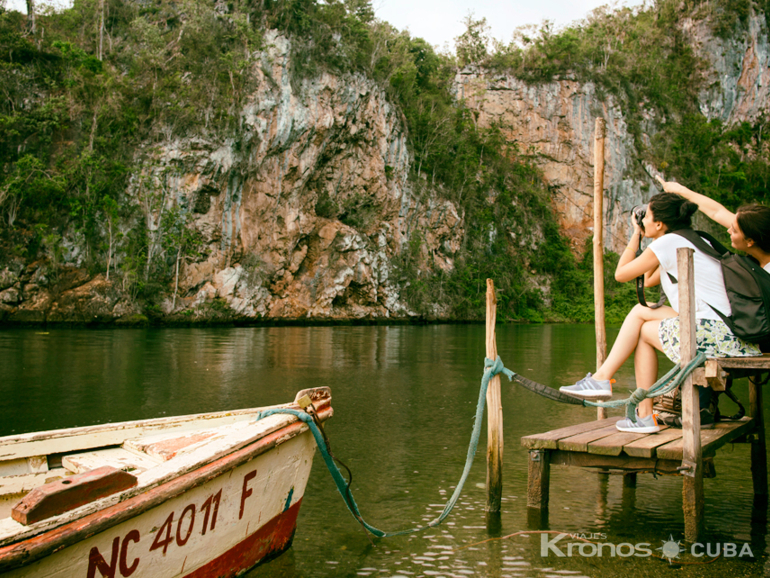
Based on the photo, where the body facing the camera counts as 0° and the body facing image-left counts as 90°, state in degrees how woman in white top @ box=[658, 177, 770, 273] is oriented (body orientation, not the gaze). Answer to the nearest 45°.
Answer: approximately 90°

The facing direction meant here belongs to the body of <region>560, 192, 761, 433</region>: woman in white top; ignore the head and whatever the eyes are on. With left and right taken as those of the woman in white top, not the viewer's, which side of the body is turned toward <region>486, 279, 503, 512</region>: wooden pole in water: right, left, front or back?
front

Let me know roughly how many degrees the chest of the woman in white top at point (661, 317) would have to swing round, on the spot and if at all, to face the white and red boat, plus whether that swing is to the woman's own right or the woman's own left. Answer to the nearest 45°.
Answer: approximately 45° to the woman's own left

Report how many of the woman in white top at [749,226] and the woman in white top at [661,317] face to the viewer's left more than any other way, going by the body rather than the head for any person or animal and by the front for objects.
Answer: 2

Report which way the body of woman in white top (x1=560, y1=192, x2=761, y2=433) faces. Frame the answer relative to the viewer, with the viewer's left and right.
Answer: facing to the left of the viewer
